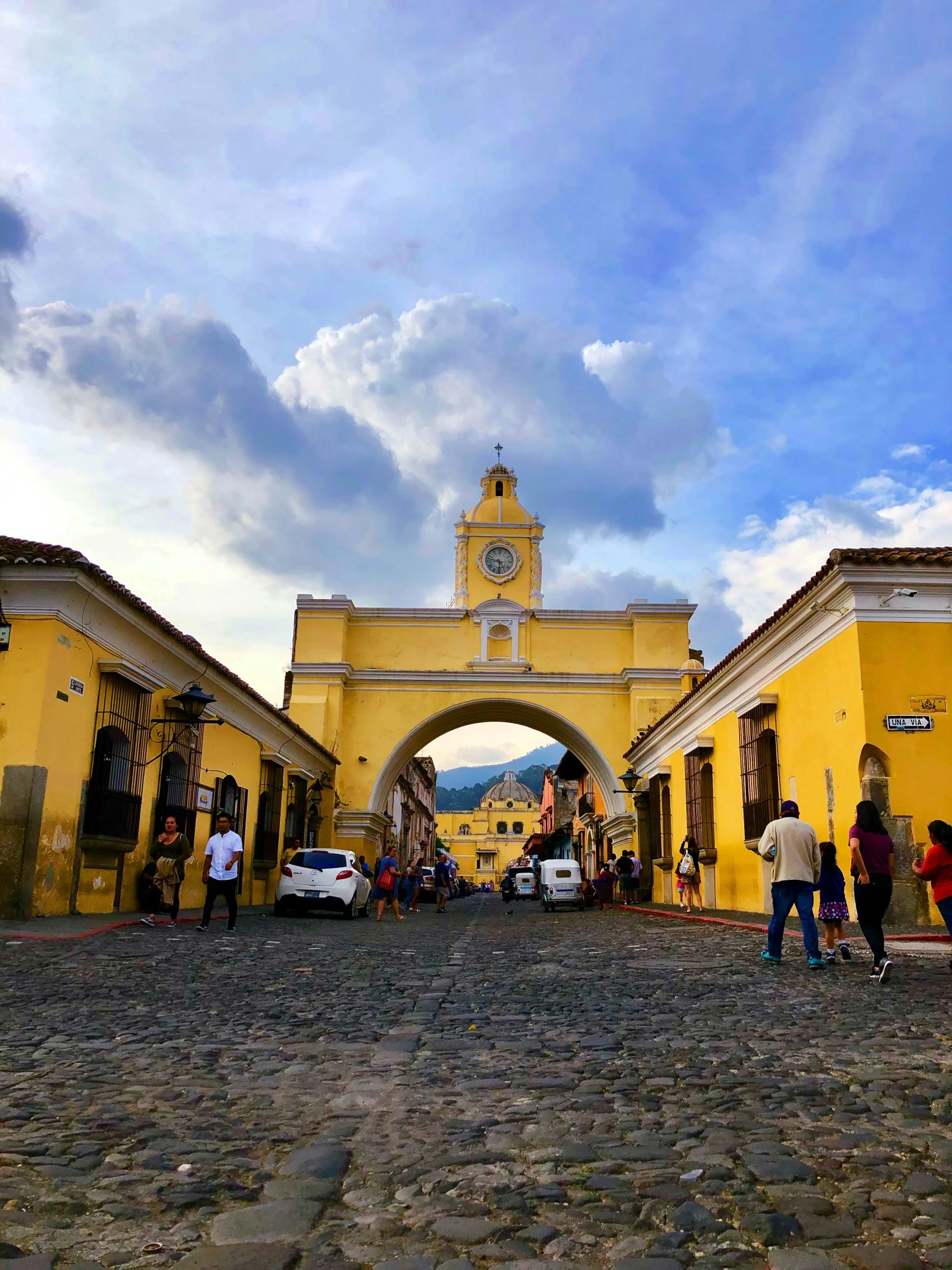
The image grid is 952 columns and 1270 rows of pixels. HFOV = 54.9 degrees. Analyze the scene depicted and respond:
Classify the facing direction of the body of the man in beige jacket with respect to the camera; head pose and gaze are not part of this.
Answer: away from the camera

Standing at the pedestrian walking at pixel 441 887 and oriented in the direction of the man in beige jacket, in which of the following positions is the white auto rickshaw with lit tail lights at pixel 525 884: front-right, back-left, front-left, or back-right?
back-left

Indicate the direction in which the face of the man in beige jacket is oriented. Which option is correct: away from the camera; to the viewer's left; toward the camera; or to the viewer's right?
away from the camera

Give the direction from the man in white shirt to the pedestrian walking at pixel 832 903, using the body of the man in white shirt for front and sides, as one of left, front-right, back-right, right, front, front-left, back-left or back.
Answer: front-left

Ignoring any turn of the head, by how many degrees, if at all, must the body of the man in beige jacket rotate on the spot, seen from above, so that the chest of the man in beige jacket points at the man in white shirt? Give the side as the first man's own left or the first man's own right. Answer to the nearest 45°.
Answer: approximately 90° to the first man's own left

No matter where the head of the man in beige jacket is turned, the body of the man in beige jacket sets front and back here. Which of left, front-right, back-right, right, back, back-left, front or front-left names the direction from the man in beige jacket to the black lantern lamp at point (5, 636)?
left

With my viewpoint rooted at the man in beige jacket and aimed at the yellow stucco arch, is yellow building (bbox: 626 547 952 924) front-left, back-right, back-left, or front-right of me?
front-right

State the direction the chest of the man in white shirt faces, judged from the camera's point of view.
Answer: toward the camera
